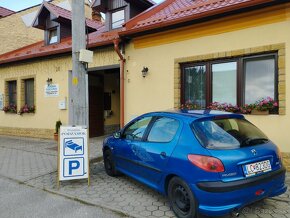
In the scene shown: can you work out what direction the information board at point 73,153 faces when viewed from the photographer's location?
facing the viewer

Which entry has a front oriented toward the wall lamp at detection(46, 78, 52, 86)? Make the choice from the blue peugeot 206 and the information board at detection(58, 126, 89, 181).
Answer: the blue peugeot 206

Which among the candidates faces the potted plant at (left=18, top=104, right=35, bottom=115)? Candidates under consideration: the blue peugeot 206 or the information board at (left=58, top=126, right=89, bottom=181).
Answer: the blue peugeot 206

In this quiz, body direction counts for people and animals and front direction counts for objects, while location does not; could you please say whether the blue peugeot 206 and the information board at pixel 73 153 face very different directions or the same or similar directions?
very different directions

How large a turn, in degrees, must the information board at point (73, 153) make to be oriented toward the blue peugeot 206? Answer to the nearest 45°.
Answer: approximately 45° to its left

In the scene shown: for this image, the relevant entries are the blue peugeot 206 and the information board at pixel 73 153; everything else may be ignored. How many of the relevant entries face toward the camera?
1

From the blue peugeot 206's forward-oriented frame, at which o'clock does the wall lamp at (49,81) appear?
The wall lamp is roughly at 12 o'clock from the blue peugeot 206.

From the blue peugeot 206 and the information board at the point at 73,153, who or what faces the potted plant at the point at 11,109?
the blue peugeot 206

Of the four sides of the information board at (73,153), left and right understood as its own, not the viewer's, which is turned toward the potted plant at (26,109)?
back

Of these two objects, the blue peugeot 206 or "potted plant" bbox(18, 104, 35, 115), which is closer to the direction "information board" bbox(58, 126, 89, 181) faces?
the blue peugeot 206

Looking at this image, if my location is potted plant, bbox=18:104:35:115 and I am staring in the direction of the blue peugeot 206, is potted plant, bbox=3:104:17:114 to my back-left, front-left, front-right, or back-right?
back-right

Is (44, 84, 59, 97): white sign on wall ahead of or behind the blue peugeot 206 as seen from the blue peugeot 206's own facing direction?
ahead

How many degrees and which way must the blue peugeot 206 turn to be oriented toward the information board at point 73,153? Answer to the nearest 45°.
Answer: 0° — it already faces it

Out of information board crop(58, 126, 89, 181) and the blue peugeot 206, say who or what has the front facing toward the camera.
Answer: the information board

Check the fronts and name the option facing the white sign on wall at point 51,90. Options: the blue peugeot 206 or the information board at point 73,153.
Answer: the blue peugeot 206
